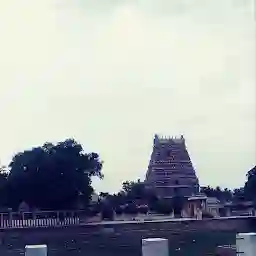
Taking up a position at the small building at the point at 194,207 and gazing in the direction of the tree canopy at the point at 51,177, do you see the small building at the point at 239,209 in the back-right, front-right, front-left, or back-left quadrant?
back-left

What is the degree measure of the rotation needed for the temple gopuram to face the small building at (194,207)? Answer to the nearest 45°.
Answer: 0° — it already faces it

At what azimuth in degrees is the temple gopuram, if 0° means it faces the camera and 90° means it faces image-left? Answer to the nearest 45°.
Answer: approximately 0°

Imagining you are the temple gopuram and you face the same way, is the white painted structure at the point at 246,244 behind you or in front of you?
in front

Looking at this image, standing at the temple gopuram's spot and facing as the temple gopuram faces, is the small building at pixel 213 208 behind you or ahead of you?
ahead

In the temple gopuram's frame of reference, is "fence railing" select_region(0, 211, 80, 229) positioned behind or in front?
in front
